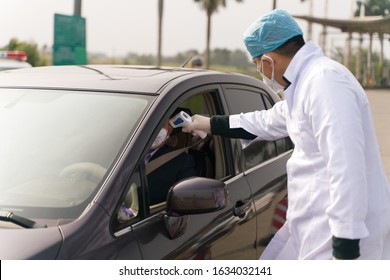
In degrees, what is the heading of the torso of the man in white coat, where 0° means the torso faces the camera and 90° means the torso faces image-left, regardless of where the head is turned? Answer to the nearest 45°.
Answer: approximately 90°

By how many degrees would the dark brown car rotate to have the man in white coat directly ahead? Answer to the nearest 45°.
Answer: approximately 135° to its left

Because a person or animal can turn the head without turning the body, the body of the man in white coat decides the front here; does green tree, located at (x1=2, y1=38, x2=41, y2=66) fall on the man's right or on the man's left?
on the man's right

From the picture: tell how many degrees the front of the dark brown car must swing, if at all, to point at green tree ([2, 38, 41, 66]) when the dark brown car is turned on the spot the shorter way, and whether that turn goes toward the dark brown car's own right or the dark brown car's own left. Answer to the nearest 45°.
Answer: approximately 135° to the dark brown car's own right

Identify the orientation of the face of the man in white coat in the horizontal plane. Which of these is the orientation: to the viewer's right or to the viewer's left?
to the viewer's left

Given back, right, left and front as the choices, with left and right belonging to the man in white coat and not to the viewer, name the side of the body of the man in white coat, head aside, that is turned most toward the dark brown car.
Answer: front

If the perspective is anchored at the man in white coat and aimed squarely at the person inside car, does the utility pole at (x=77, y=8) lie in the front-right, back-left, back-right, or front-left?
front-right

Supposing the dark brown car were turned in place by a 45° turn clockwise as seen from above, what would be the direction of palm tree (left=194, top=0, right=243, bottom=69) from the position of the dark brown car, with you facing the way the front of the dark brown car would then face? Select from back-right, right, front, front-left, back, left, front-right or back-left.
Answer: right

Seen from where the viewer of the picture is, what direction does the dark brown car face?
facing the viewer and to the left of the viewer

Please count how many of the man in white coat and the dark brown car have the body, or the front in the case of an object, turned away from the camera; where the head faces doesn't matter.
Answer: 0

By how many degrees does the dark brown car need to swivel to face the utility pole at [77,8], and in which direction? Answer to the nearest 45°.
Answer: approximately 135° to its right

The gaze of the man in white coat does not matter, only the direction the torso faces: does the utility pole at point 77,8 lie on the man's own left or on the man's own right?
on the man's own right

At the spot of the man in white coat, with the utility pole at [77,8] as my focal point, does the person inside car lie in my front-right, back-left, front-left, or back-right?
front-left
